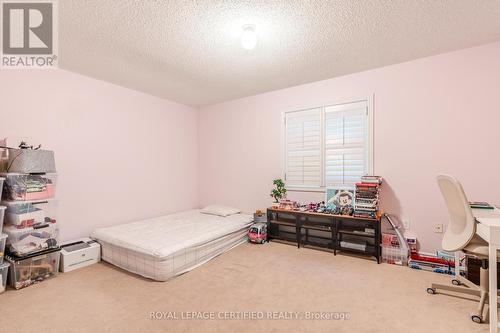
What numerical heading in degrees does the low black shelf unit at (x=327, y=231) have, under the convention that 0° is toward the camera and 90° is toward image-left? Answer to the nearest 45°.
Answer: approximately 45°

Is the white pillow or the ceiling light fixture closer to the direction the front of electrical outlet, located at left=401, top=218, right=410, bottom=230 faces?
the ceiling light fixture

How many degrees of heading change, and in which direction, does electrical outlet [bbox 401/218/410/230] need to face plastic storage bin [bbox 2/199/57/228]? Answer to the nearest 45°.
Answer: approximately 45° to its right

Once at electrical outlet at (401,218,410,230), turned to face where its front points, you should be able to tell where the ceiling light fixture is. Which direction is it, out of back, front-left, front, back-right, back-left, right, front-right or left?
front-right

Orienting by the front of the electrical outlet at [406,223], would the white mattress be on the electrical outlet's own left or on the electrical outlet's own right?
on the electrical outlet's own right

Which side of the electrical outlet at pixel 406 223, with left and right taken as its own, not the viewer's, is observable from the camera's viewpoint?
front

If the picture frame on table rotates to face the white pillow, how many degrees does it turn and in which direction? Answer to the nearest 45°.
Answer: approximately 90° to its right

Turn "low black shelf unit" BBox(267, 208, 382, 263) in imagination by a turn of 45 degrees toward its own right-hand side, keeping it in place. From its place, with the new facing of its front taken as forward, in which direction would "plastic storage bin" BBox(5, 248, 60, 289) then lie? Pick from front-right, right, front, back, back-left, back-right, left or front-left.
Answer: front-left

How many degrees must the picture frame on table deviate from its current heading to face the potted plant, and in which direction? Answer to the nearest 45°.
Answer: approximately 90° to its right

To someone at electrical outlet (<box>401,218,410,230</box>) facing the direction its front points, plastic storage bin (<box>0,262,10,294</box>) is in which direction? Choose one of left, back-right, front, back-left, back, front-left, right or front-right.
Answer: front-right

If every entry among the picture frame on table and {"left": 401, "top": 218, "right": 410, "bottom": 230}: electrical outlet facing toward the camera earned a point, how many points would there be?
2
